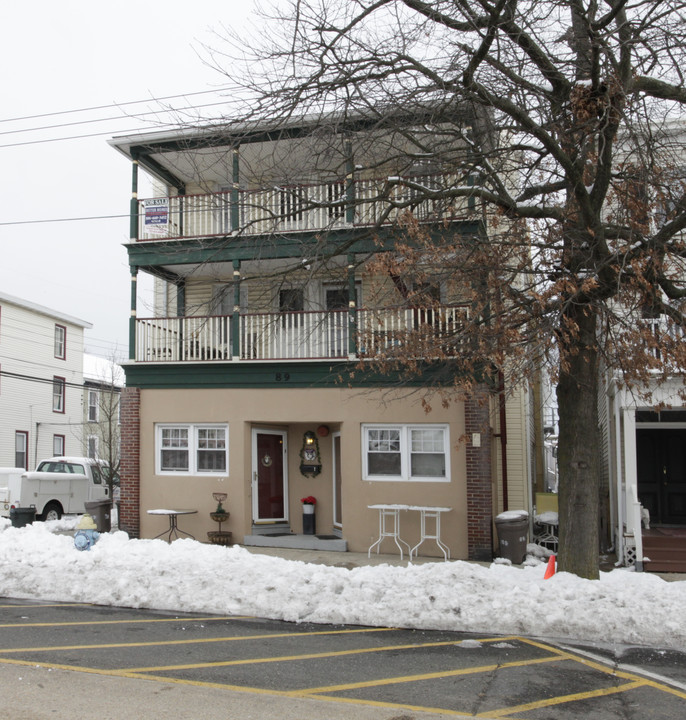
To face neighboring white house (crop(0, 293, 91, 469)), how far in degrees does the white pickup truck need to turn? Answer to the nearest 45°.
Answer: approximately 45° to its left

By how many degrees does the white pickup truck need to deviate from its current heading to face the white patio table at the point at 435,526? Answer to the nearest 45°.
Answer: approximately 90° to its right

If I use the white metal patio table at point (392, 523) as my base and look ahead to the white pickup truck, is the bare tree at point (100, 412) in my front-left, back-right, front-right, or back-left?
front-right

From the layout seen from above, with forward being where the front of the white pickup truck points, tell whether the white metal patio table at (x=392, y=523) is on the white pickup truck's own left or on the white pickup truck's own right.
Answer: on the white pickup truck's own right

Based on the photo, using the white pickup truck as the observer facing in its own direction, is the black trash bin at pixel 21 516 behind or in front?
behind

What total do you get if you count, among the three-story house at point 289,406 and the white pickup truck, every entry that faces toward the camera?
1

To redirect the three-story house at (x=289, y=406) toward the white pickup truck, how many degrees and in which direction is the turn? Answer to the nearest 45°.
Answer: approximately 135° to its right

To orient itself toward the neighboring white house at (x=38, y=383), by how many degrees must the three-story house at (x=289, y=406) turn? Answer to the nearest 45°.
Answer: approximately 135° to its right

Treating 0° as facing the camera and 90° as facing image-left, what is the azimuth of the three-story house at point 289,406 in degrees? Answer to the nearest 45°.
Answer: approximately 0°

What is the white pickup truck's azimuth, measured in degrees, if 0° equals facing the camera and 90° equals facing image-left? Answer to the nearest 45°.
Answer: approximately 225°

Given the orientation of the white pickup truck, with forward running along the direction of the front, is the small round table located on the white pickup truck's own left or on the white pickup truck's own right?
on the white pickup truck's own right
